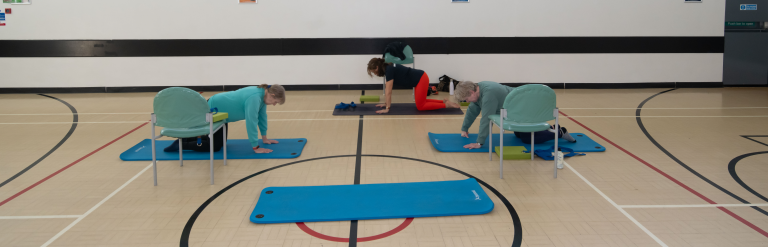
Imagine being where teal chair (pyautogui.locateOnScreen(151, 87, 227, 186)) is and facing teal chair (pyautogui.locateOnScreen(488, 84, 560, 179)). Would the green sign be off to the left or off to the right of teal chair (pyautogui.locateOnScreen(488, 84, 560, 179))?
left

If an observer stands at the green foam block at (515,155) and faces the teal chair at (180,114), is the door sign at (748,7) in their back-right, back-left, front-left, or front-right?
back-right

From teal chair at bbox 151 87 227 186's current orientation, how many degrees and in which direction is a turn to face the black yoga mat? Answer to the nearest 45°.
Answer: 0° — it already faces it

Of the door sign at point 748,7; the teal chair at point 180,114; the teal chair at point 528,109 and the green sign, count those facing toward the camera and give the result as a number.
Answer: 2

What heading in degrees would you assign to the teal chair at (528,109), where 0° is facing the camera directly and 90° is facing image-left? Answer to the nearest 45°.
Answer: approximately 135°

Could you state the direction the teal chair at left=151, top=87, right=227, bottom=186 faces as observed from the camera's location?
facing away from the viewer and to the right of the viewer
